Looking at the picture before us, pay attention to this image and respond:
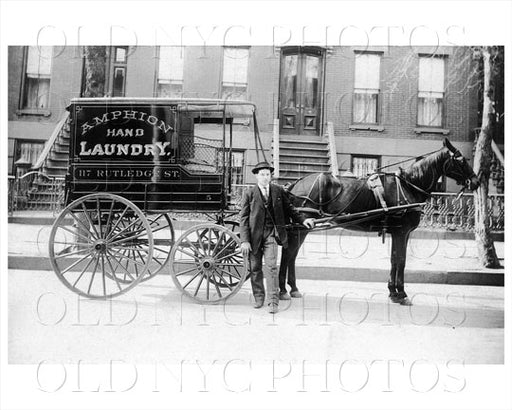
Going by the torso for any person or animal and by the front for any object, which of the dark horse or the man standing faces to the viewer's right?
the dark horse

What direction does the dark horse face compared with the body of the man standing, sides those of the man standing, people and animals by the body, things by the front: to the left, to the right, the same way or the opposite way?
to the left

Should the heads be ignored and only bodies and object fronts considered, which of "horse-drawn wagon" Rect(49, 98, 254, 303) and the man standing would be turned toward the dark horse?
the horse-drawn wagon

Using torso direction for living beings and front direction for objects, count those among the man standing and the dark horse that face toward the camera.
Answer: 1

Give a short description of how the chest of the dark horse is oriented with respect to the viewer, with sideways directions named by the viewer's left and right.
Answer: facing to the right of the viewer

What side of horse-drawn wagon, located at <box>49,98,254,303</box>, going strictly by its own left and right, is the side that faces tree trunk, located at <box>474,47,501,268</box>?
front

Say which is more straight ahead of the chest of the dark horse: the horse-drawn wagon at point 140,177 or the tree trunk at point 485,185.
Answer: the tree trunk

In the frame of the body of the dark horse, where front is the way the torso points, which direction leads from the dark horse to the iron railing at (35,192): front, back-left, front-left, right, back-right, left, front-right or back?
back

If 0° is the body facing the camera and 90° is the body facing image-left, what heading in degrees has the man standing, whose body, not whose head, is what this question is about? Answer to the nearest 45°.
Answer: approximately 0°

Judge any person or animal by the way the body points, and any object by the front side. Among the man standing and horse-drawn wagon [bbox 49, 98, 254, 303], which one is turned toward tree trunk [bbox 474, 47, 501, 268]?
the horse-drawn wagon

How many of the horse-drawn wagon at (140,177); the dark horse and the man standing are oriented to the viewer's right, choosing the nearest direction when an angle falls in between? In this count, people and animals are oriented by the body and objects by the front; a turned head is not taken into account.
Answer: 2

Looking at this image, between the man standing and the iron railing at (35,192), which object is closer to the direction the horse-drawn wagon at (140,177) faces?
the man standing

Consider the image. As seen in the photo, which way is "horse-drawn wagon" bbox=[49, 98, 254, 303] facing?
to the viewer's right
